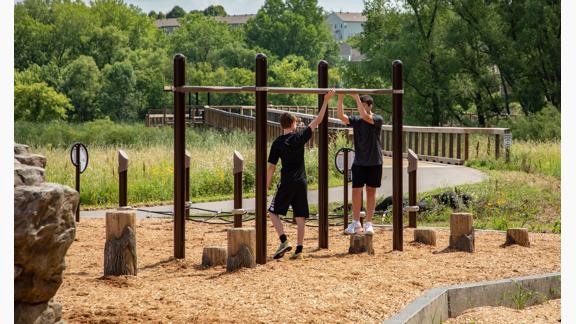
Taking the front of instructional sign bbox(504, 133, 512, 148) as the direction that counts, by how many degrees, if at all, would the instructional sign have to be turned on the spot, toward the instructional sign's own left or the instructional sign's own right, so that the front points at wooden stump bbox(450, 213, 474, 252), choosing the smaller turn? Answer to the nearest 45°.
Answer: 0° — it already faces it

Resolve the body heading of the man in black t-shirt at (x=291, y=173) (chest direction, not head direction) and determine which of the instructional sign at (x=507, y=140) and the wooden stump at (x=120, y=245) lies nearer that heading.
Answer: the instructional sign

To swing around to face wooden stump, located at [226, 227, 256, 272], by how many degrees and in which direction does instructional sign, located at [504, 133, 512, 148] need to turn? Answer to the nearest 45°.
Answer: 0° — it already faces it

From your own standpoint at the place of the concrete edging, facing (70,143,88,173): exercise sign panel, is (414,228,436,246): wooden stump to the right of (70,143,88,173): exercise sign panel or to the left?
right

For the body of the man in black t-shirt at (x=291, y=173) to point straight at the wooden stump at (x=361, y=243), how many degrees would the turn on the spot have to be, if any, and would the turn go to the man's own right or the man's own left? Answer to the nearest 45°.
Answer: approximately 45° to the man's own right

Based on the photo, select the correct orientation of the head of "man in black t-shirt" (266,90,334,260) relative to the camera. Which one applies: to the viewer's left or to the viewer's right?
to the viewer's right

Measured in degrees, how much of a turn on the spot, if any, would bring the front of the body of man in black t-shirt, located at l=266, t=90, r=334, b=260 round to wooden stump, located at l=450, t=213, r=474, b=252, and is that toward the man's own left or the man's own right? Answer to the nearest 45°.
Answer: approximately 45° to the man's own right
